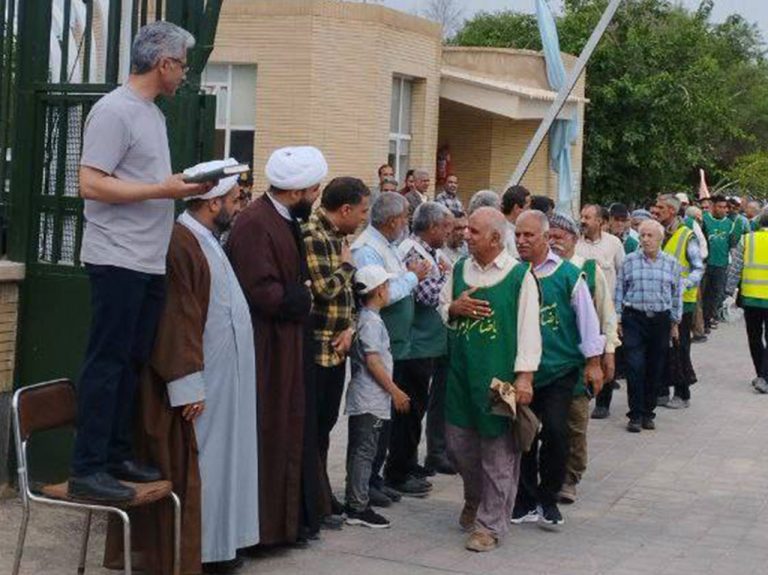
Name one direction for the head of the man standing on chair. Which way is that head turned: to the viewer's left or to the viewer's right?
to the viewer's right

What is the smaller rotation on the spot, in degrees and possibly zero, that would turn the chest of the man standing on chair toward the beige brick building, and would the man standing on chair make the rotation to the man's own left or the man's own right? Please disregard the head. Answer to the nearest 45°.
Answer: approximately 90° to the man's own left

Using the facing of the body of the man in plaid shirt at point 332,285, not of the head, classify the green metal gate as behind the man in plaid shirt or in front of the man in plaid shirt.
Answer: behind

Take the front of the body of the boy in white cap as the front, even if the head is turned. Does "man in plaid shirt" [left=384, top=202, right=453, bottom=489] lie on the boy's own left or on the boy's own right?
on the boy's own left

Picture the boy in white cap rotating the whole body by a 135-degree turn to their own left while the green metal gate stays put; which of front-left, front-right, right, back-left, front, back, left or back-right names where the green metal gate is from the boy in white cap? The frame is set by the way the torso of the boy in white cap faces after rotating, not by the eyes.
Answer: front-left

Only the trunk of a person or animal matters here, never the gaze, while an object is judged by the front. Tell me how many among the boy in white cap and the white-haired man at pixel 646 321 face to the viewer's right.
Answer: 1

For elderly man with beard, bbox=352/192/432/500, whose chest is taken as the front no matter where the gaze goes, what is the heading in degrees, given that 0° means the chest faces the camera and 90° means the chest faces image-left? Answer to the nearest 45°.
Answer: approximately 270°

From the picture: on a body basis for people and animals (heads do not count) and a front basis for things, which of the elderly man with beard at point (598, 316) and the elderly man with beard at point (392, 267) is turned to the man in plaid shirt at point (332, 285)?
the elderly man with beard at point (598, 316)

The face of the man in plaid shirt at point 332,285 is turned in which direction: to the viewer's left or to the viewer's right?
to the viewer's right

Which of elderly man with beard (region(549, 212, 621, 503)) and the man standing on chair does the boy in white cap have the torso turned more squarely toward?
the elderly man with beard

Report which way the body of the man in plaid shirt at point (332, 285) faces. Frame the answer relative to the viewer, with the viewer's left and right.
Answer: facing to the right of the viewer
